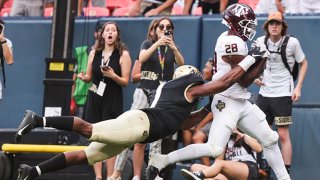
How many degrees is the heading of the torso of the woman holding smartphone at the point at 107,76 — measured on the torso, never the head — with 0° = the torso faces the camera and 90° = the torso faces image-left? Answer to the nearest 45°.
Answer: approximately 0°

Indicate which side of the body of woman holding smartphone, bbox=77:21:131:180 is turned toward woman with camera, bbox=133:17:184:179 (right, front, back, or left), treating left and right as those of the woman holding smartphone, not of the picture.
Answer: left

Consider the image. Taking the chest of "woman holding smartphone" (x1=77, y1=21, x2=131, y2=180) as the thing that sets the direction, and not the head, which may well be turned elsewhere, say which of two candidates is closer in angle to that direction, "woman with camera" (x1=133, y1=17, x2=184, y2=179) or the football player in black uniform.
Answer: the football player in black uniform

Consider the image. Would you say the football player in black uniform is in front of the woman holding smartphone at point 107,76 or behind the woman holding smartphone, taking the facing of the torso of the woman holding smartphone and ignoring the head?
in front
